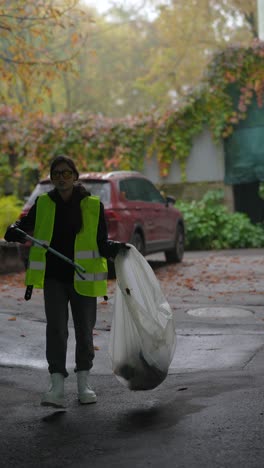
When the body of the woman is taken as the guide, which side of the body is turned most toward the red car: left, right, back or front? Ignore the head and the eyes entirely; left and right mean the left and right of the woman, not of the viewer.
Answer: back

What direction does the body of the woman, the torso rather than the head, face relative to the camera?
toward the camera

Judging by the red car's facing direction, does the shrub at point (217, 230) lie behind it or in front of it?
in front

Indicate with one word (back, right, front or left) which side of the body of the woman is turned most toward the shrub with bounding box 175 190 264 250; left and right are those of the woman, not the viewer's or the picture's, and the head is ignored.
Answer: back
